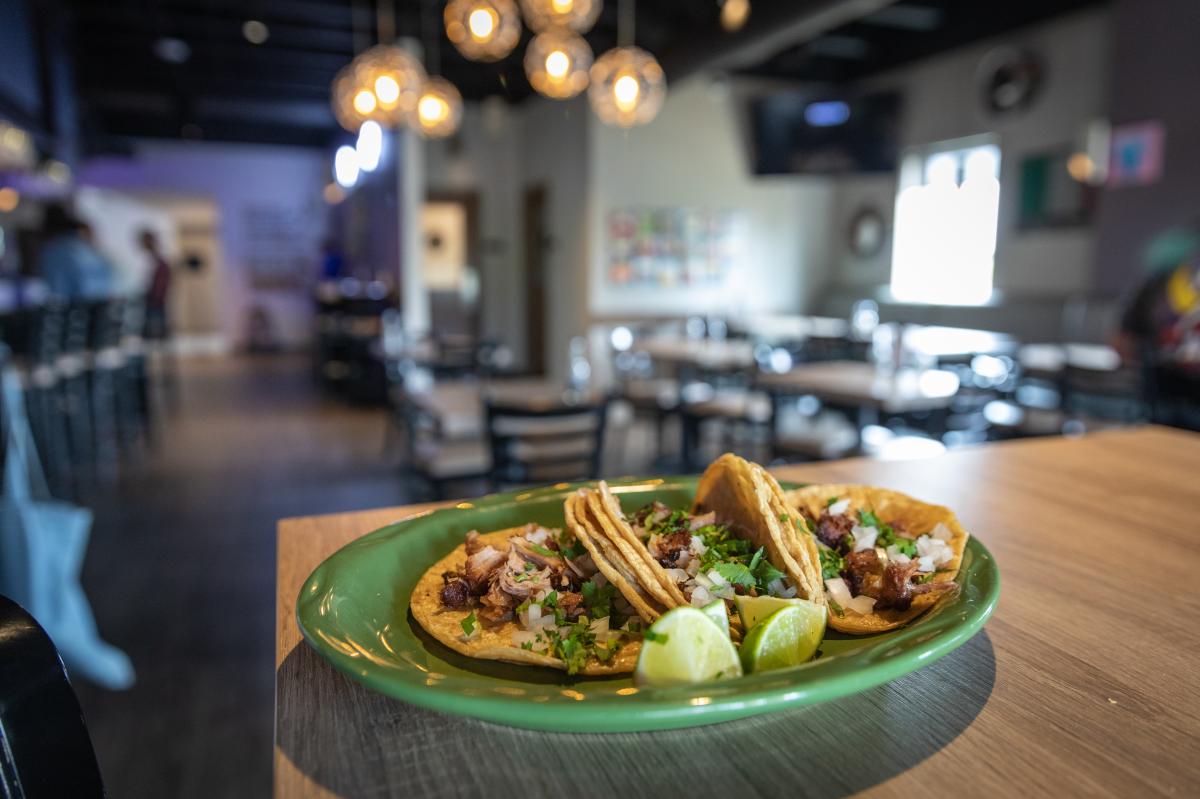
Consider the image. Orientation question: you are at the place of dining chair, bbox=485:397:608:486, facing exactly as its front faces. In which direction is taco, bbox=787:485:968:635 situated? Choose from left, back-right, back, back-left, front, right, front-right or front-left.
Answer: back

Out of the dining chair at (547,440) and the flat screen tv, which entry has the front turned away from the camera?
the dining chair

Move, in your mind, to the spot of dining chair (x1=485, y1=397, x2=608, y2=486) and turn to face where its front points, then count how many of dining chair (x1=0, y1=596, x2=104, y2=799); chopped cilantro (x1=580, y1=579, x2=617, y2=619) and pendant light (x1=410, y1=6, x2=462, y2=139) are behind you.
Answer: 2

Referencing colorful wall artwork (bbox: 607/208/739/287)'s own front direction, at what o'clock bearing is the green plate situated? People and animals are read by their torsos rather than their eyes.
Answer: The green plate is roughly at 12 o'clock from the colorful wall artwork.

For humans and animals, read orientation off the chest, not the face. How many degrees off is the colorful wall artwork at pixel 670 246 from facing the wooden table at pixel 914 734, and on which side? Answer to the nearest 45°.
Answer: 0° — it already faces it

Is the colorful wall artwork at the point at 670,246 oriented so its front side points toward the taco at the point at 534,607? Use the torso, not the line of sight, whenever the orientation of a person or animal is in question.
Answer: yes

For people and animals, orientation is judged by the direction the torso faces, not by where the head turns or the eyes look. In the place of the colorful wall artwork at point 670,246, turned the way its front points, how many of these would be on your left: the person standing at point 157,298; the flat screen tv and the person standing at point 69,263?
1

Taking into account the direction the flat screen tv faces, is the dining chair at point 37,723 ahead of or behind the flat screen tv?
ahead

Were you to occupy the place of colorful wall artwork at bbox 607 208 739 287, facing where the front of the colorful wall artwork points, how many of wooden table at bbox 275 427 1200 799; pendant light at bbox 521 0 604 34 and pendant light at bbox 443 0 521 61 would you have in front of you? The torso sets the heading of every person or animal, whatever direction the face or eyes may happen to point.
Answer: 3

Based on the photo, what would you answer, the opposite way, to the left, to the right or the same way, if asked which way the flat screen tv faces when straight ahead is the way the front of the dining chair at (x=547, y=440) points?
the opposite way

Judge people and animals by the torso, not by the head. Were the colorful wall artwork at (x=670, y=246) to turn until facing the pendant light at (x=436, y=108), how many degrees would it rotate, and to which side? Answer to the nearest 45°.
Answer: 0° — it already faces it

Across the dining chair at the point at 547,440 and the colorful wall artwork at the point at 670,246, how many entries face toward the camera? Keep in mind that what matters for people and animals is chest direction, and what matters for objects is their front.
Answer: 1

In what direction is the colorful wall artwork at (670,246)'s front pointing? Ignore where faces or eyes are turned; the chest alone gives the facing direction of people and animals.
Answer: toward the camera

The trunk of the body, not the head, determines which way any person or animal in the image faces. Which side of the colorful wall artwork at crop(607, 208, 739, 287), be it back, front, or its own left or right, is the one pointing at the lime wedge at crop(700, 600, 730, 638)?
front

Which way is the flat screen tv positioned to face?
toward the camera

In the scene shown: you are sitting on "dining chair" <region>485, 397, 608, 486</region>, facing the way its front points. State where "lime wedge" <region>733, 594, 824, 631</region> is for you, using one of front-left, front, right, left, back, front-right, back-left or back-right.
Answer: back

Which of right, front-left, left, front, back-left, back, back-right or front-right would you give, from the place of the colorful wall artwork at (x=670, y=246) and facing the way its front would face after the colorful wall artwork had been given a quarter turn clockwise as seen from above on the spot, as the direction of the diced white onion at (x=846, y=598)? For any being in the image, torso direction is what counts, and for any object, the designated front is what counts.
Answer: left

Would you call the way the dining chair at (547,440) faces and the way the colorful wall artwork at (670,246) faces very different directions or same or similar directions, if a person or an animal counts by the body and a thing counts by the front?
very different directions

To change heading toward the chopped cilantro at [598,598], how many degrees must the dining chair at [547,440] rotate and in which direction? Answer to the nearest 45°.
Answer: approximately 180°

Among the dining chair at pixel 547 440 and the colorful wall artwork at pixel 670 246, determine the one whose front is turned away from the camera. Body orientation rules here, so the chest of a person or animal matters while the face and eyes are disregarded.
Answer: the dining chair

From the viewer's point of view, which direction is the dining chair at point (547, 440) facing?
away from the camera
